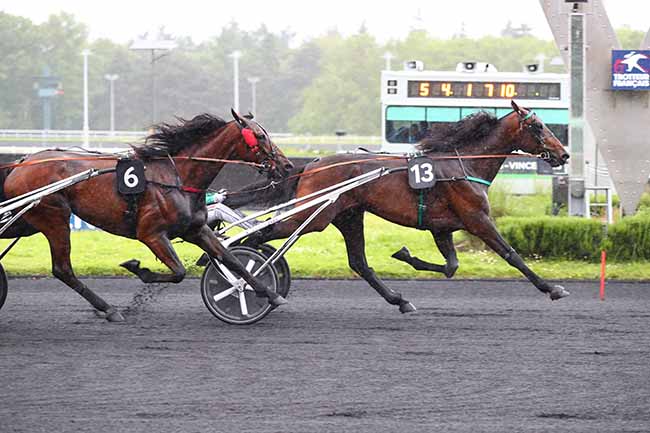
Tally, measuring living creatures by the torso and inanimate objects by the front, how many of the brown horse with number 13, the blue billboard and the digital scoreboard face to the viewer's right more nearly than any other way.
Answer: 1

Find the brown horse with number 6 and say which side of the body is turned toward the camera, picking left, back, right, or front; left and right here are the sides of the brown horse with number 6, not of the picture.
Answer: right

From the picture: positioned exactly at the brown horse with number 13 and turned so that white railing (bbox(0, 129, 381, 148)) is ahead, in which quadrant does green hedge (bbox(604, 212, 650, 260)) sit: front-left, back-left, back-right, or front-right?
front-right

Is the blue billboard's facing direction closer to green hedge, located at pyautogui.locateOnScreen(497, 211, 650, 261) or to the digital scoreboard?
the green hedge

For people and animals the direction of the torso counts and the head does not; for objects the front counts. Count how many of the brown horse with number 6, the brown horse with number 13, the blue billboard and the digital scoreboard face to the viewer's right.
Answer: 2

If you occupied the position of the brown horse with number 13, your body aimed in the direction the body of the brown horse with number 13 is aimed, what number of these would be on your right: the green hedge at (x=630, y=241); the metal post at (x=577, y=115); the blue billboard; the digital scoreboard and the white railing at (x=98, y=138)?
0

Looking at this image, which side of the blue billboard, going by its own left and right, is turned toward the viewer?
front

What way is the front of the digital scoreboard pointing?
toward the camera

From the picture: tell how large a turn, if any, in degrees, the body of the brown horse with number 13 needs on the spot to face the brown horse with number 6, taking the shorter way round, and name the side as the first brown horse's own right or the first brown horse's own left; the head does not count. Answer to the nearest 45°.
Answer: approximately 135° to the first brown horse's own right

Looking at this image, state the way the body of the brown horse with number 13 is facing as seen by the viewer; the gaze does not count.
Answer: to the viewer's right

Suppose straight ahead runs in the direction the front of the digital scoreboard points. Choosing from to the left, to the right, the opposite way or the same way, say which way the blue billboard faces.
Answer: the same way

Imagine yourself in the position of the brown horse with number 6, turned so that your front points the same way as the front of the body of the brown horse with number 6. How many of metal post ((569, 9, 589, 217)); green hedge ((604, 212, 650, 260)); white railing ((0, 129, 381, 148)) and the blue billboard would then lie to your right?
0

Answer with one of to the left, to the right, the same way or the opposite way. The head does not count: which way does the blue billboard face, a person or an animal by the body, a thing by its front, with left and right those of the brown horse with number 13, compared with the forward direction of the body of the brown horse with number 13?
to the right

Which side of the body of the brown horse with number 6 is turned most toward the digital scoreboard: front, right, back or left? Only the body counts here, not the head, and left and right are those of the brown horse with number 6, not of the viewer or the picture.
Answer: left

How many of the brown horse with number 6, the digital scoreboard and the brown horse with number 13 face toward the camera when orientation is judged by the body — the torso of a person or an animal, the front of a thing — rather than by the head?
1
